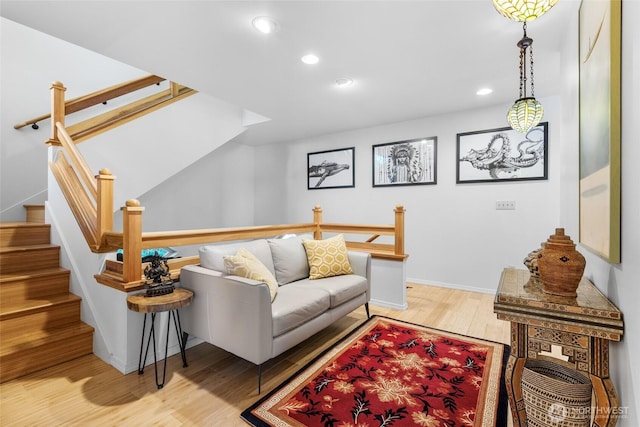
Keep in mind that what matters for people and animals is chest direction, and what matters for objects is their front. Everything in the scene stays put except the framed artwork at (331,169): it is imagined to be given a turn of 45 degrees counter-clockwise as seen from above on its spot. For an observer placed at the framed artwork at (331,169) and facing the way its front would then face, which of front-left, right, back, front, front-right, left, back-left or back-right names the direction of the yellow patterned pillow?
front

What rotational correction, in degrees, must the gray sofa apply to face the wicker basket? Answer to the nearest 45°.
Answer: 0° — it already faces it

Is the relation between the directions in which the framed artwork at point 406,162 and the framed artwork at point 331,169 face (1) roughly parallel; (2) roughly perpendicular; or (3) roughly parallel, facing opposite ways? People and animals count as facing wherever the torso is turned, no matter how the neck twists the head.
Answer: roughly parallel

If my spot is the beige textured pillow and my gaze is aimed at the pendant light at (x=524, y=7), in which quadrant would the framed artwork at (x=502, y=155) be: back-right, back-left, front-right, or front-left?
front-left

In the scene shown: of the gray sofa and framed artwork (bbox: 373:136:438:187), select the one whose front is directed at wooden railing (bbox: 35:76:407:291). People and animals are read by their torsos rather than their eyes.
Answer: the framed artwork

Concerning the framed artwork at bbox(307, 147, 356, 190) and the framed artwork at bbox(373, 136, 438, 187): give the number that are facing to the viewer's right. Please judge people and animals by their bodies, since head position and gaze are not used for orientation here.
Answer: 0

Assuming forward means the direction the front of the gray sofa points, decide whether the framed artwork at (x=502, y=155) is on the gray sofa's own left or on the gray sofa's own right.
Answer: on the gray sofa's own left

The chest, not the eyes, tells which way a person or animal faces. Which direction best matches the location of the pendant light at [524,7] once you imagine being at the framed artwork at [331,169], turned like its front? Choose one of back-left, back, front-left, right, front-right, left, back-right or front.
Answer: front-left

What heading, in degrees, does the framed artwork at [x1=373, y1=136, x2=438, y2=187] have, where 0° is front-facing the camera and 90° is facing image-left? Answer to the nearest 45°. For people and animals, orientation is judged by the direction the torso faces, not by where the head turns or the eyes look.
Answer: approximately 45°

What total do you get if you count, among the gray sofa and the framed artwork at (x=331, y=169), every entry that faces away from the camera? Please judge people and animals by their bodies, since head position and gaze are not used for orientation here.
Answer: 0

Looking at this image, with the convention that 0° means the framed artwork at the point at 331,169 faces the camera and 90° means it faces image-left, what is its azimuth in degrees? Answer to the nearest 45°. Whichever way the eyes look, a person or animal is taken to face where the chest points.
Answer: approximately 45°

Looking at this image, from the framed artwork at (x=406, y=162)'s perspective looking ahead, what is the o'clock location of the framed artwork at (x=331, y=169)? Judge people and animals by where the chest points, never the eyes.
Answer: the framed artwork at (x=331, y=169) is roughly at 2 o'clock from the framed artwork at (x=406, y=162).

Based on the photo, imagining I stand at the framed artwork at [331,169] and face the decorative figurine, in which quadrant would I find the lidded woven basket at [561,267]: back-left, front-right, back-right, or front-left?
front-left
